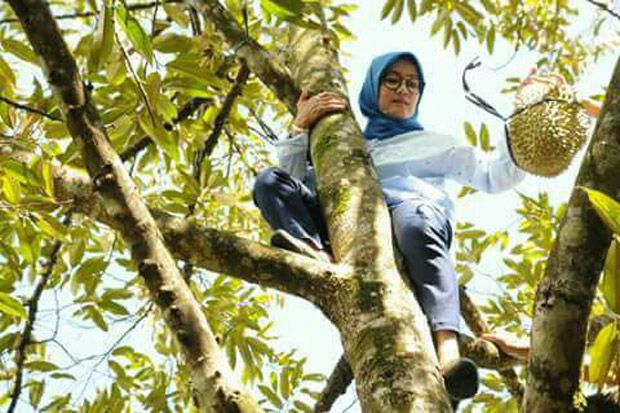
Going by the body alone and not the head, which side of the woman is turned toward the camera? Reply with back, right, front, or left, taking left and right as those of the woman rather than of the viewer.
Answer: front

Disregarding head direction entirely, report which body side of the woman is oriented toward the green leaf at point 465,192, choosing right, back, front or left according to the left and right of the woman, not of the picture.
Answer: back

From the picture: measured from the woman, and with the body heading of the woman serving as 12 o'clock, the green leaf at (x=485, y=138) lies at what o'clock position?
The green leaf is roughly at 7 o'clock from the woman.

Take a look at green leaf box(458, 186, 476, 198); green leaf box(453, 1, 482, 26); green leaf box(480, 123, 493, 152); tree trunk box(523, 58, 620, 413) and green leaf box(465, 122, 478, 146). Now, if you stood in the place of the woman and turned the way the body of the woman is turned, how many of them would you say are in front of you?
1

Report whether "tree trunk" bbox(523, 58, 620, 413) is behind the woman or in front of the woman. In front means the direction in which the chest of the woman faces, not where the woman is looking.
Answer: in front

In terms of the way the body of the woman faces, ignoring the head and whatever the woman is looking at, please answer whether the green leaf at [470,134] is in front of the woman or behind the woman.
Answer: behind
